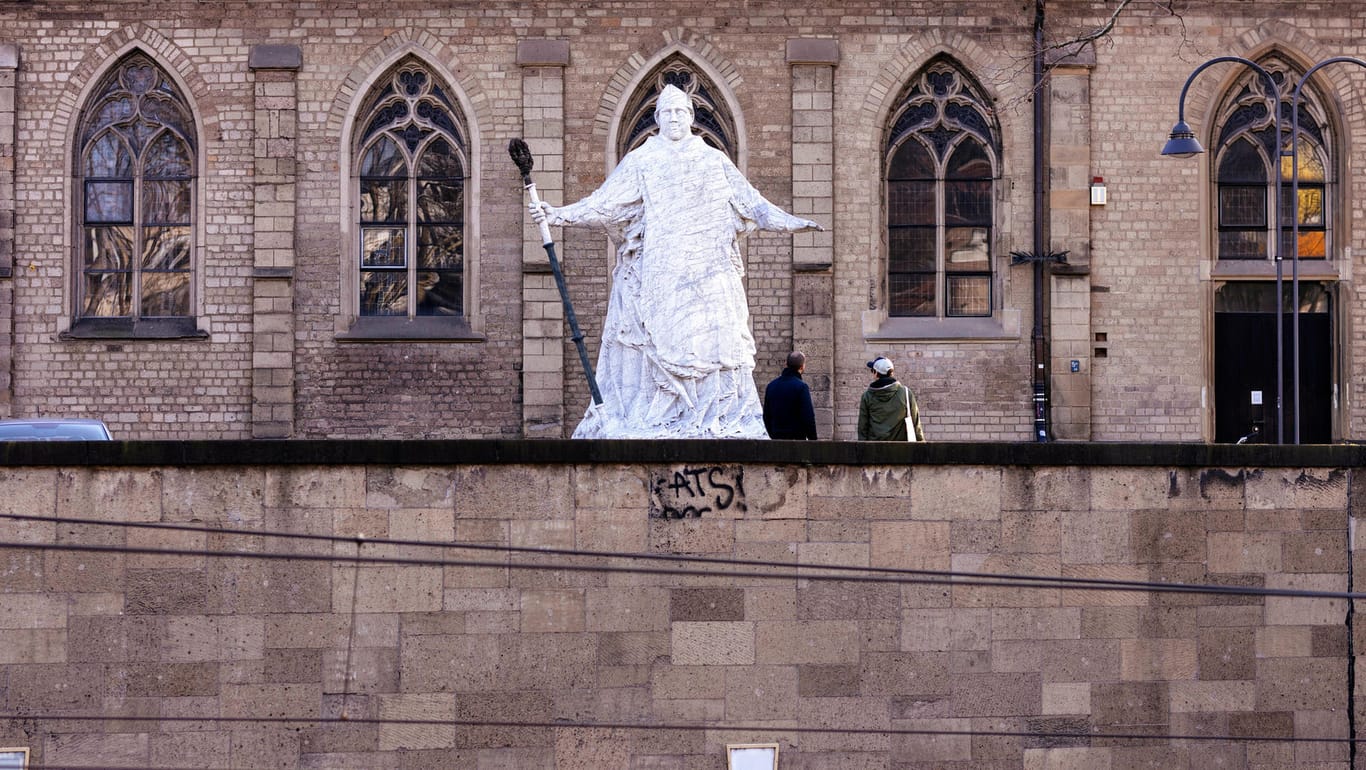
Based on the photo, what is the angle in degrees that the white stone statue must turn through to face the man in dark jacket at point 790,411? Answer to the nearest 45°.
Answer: approximately 135° to its left

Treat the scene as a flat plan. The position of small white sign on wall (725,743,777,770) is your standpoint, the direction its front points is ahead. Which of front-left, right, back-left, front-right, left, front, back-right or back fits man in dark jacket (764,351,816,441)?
back

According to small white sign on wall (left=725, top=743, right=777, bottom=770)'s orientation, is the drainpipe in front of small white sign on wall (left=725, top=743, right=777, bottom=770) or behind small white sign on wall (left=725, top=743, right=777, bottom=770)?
behind

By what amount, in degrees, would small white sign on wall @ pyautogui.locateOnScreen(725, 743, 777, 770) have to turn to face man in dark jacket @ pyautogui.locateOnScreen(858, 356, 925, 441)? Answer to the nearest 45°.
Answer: approximately 180°

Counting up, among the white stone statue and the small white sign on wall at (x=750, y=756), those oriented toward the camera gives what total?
2

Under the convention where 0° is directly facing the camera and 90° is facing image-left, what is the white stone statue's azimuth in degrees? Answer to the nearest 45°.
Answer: approximately 0°
